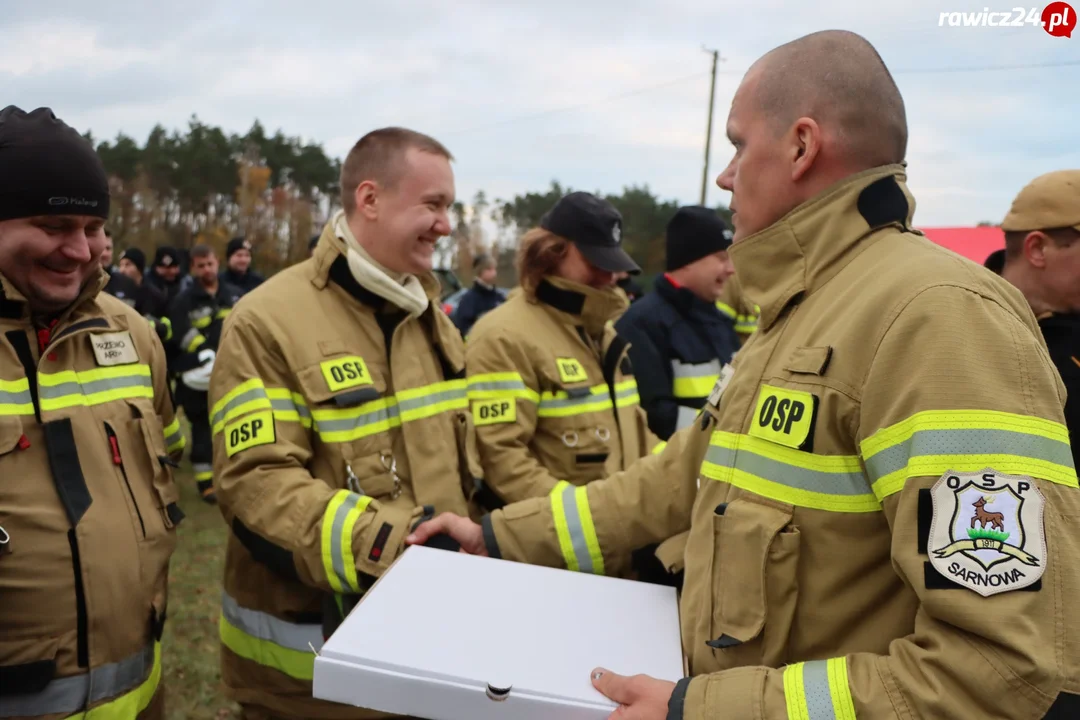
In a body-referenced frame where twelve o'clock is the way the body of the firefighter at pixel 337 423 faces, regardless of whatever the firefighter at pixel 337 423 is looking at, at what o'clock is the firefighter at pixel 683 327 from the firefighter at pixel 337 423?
the firefighter at pixel 683 327 is roughly at 9 o'clock from the firefighter at pixel 337 423.

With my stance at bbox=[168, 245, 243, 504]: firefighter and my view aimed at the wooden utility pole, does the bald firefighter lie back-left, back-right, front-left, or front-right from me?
back-right

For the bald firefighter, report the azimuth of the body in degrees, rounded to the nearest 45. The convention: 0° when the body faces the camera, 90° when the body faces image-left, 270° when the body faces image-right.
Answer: approximately 90°

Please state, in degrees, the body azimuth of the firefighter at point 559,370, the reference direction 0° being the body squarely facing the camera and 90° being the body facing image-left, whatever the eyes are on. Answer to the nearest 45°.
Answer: approximately 315°

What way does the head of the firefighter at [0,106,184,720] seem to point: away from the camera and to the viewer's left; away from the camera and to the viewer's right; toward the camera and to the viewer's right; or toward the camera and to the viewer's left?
toward the camera and to the viewer's right

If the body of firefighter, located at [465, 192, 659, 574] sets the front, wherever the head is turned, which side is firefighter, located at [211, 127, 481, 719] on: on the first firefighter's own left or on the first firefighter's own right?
on the first firefighter's own right

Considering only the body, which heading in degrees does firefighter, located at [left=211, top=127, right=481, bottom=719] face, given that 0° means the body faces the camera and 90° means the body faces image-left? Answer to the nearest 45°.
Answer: approximately 315°

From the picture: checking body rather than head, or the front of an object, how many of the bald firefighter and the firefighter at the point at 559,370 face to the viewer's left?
1
